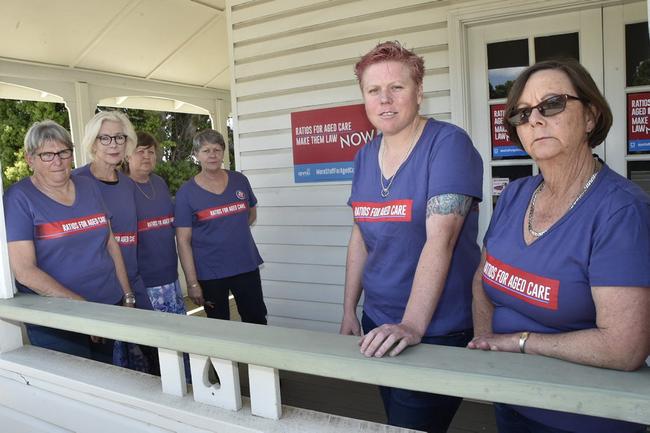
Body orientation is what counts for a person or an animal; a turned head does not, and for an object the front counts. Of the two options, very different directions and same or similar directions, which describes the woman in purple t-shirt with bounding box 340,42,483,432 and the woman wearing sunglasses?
same or similar directions

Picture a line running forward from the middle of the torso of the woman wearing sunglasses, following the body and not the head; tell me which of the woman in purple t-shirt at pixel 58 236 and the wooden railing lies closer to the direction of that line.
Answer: the wooden railing

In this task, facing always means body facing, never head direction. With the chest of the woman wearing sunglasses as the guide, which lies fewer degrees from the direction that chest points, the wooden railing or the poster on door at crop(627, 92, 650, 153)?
the wooden railing

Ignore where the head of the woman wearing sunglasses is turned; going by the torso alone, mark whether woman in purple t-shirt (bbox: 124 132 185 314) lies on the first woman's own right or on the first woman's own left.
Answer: on the first woman's own right

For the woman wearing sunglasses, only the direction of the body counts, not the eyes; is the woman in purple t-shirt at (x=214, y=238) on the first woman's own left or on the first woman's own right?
on the first woman's own right

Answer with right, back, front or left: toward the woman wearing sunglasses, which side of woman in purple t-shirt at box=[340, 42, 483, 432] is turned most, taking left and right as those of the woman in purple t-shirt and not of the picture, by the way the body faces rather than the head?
left

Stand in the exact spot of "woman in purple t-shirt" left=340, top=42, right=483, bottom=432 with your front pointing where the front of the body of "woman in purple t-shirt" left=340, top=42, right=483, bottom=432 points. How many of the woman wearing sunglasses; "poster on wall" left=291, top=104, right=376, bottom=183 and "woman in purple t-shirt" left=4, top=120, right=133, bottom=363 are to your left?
1

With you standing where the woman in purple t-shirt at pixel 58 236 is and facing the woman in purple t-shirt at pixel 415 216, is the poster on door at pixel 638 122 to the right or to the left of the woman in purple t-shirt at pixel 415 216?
left

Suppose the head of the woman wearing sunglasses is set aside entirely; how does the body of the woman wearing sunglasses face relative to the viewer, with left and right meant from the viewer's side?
facing the viewer and to the left of the viewer

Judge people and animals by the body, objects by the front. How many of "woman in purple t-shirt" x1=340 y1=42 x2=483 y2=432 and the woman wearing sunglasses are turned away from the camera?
0

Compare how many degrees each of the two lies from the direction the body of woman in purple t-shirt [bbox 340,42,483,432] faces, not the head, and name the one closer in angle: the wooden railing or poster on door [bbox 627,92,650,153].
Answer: the wooden railing

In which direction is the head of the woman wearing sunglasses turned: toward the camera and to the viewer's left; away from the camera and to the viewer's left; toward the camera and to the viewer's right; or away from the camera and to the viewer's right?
toward the camera and to the viewer's left

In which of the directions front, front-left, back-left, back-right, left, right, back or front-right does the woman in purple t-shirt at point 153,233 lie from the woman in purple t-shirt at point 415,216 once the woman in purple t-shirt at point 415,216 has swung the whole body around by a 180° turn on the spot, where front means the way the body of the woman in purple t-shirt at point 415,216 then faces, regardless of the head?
left

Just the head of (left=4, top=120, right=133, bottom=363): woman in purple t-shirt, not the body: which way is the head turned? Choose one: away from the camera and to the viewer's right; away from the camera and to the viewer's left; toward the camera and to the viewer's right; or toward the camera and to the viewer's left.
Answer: toward the camera and to the viewer's right
